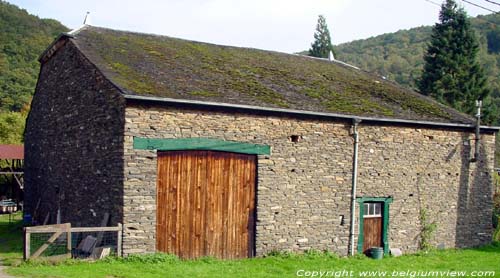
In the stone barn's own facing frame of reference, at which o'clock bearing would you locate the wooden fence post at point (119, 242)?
The wooden fence post is roughly at 3 o'clock from the stone barn.

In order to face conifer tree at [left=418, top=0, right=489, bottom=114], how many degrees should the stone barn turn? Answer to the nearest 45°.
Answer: approximately 90° to its left

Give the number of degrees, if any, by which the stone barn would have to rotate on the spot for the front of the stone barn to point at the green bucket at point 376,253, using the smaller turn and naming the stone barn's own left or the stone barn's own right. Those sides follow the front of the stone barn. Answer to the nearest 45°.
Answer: approximately 45° to the stone barn's own left

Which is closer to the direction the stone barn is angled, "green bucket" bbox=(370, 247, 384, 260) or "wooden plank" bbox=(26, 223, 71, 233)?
the green bucket

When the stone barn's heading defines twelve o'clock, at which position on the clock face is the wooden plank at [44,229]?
The wooden plank is roughly at 3 o'clock from the stone barn.

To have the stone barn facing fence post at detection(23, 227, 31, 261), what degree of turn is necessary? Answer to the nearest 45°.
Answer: approximately 90° to its right

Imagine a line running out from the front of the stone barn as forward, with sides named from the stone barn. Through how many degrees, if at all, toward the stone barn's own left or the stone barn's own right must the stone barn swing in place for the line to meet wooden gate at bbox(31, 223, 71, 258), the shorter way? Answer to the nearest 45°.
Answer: approximately 90° to the stone barn's own right

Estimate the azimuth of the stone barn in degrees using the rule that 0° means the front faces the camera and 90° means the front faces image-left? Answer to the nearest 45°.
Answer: approximately 315°
